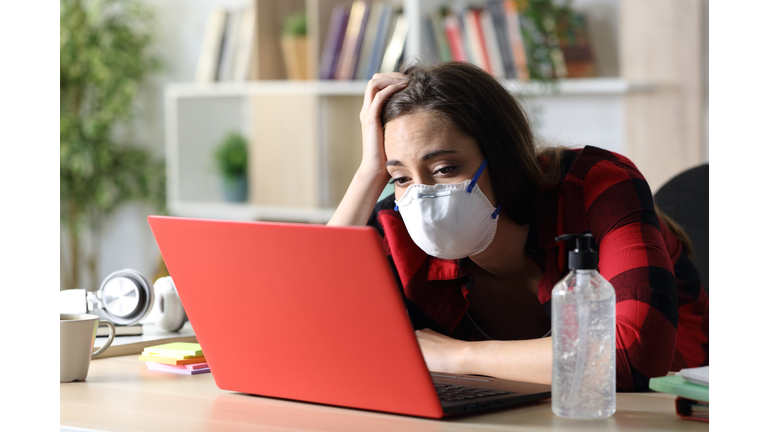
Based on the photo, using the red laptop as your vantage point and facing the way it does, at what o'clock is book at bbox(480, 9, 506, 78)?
The book is roughly at 11 o'clock from the red laptop.

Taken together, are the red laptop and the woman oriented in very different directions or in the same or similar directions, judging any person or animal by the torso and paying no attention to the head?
very different directions

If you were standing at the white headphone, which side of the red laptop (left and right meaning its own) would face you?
left

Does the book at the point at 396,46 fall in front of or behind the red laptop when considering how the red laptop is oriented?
in front

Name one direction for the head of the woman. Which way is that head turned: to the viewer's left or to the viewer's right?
to the viewer's left

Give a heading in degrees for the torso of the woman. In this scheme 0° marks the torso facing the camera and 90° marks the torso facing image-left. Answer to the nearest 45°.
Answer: approximately 45°

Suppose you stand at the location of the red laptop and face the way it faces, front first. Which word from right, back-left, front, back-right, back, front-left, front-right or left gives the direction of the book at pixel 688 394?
front-right

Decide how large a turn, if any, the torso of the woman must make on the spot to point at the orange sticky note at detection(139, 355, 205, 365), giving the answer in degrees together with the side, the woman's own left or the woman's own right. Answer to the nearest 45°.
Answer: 0° — they already face it

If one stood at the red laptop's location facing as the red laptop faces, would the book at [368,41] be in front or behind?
in front

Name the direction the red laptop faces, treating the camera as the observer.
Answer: facing away from the viewer and to the right of the viewer

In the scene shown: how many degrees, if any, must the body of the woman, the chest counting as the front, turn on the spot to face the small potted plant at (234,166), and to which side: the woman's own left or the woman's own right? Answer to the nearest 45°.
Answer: approximately 90° to the woman's own right

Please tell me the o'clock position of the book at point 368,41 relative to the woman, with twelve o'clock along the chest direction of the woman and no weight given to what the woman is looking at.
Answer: The book is roughly at 4 o'clock from the woman.

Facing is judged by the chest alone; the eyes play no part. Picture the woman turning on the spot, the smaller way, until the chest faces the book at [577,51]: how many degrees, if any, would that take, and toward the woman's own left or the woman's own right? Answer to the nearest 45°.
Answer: approximately 135° to the woman's own right
